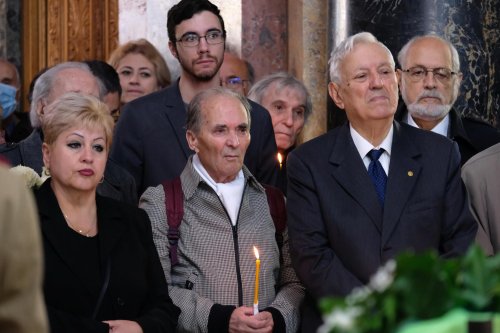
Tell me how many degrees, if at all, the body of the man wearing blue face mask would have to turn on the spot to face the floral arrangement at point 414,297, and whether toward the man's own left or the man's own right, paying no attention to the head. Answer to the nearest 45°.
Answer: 0° — they already face it

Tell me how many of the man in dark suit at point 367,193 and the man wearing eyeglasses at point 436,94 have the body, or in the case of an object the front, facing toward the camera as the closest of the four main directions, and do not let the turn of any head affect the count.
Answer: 2

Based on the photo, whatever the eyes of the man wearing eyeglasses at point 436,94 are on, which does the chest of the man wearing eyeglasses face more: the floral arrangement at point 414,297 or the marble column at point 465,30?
the floral arrangement

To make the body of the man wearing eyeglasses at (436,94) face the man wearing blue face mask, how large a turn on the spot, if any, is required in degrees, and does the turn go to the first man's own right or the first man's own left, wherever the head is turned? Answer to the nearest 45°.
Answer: approximately 90° to the first man's own right

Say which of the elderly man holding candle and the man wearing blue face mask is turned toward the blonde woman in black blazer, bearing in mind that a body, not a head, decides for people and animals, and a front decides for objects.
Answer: the man wearing blue face mask

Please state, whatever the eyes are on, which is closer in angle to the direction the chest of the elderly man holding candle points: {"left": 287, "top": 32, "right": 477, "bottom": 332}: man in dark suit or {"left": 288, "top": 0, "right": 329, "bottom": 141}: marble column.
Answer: the man in dark suit

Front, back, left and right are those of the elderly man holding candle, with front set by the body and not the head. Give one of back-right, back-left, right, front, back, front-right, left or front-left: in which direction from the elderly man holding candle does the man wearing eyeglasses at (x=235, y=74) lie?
back-left

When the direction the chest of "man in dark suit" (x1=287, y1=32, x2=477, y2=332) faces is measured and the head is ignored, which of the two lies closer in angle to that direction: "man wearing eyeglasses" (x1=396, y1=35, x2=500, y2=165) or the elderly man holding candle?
the elderly man holding candle
